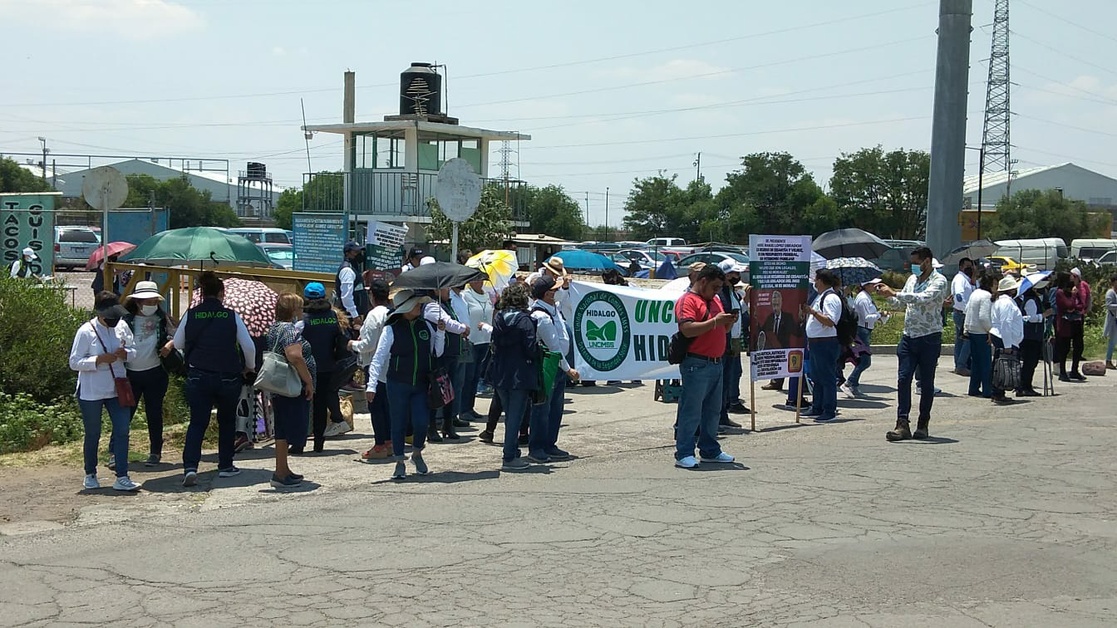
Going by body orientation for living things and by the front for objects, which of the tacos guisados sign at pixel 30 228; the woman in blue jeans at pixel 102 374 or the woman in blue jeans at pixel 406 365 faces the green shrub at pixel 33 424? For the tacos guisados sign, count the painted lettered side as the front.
the tacos guisados sign

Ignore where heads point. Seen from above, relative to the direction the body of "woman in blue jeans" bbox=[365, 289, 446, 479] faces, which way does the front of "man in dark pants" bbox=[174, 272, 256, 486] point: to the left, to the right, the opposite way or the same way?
the opposite way

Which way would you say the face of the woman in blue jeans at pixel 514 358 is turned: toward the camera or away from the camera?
away from the camera

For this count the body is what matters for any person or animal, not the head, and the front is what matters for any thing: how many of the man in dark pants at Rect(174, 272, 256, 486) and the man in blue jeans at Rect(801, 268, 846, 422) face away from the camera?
1

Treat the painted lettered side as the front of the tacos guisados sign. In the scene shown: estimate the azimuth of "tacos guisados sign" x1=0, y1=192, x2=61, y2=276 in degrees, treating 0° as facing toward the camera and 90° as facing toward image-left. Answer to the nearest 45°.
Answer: approximately 0°

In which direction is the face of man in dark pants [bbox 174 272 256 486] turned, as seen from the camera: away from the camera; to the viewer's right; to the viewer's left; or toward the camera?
away from the camera

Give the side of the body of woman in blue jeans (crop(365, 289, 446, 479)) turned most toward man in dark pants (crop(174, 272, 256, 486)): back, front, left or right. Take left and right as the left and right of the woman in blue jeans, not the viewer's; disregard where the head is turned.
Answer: right

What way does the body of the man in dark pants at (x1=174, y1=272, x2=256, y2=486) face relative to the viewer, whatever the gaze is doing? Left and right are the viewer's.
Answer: facing away from the viewer

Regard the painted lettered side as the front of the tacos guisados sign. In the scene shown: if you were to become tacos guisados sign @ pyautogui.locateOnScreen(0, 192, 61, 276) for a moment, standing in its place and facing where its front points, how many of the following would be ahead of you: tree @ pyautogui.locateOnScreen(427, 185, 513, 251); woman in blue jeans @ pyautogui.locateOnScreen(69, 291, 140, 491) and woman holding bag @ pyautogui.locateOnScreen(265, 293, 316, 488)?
2

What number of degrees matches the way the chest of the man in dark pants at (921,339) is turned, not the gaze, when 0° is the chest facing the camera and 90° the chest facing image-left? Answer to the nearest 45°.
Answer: approximately 45°

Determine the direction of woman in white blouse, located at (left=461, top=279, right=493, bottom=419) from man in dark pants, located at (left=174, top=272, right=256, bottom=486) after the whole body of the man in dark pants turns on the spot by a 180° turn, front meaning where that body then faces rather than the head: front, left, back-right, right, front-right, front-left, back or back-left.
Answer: back-left
